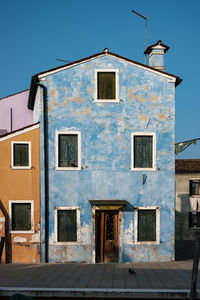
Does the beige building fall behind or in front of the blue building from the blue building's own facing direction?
behind

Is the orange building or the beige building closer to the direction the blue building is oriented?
the orange building

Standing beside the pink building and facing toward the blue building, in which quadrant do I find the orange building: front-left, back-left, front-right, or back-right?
front-right

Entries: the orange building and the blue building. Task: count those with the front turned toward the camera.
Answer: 2

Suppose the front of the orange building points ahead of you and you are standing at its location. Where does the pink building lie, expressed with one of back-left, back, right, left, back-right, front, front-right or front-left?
back

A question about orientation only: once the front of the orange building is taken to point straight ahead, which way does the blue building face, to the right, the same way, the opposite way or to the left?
the same way

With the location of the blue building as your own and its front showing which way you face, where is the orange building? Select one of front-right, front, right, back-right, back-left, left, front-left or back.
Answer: right

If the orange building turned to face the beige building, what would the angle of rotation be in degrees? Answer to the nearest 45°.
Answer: approximately 135° to its left

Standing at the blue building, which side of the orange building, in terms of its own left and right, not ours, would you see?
left

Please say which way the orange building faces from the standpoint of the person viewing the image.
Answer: facing the viewer

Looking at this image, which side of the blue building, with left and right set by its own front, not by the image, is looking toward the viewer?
front

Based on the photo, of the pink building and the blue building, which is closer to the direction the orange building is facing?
the blue building

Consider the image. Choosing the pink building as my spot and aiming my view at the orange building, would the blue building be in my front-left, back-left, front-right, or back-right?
front-left
